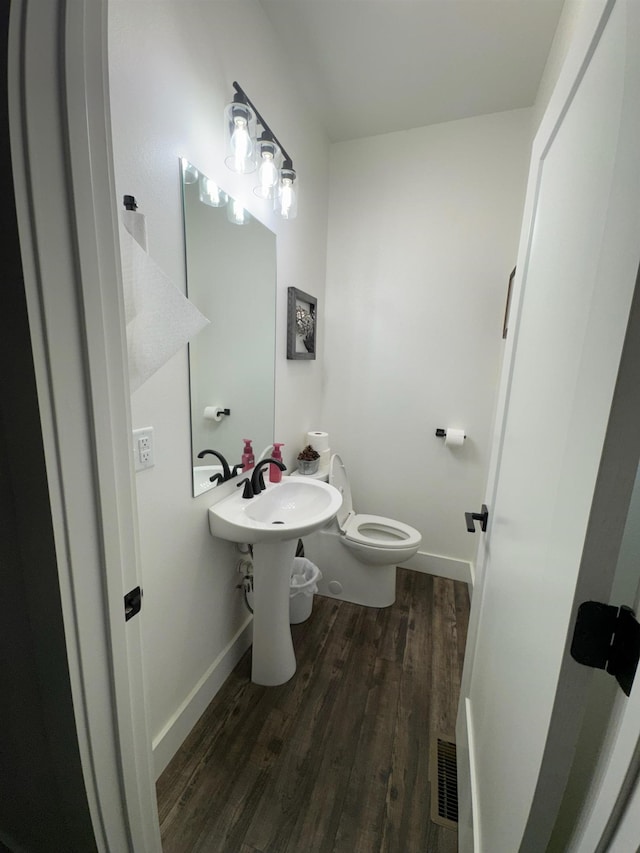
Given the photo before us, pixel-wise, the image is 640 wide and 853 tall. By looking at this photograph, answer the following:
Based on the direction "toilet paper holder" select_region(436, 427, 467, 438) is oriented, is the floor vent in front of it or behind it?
in front

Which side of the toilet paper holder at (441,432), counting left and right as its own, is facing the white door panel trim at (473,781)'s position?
front

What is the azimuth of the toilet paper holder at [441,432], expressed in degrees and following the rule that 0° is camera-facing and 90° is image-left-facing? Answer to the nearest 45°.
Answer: approximately 0°

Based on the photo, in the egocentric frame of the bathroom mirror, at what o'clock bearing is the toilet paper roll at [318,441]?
The toilet paper roll is roughly at 9 o'clock from the bathroom mirror.

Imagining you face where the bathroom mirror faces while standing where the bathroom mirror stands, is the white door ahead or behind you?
ahead

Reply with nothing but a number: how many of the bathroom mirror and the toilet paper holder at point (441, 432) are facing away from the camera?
0

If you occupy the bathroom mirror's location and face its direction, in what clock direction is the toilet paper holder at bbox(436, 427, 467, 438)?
The toilet paper holder is roughly at 10 o'clock from the bathroom mirror.

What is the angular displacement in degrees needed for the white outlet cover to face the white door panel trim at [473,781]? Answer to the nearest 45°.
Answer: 0° — it already faces it

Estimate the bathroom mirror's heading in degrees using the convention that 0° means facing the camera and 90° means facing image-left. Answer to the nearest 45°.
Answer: approximately 315°

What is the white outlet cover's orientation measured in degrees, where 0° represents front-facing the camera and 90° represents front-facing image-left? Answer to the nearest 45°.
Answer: approximately 315°

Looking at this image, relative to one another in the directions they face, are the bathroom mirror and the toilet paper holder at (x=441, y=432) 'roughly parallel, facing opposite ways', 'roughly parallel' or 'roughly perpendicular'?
roughly perpendicular
